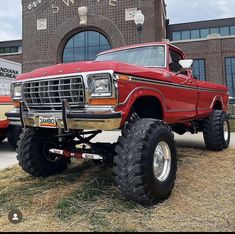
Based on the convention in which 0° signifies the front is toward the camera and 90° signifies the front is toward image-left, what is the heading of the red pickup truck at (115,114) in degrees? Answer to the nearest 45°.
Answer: approximately 45°

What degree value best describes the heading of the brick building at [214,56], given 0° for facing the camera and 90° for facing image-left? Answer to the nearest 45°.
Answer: approximately 0°

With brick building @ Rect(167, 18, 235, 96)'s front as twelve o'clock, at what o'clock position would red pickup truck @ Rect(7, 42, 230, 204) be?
The red pickup truck is roughly at 12 o'clock from the brick building.
